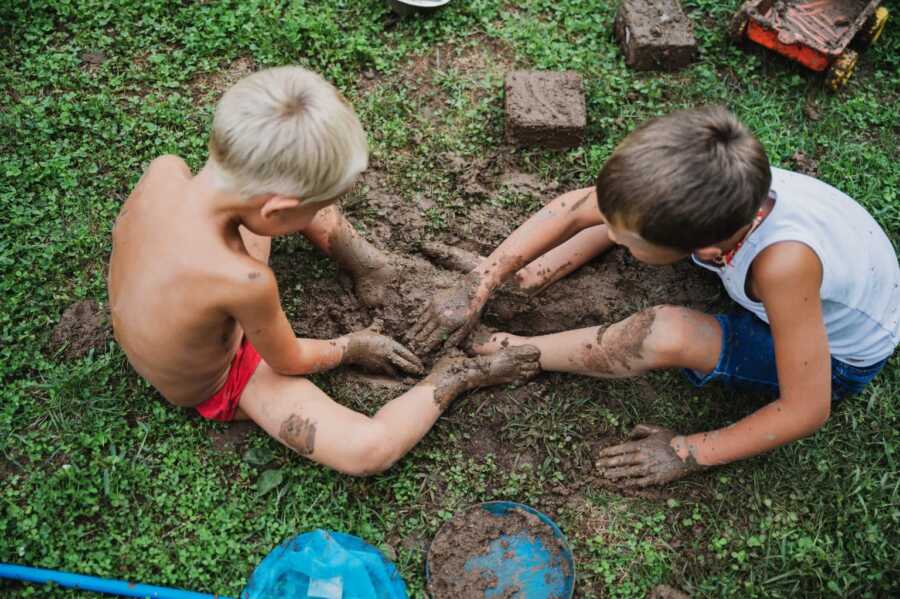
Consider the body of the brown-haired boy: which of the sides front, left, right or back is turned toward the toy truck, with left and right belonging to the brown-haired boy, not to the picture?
right

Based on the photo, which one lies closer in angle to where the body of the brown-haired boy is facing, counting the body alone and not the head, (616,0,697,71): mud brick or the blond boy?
the blond boy

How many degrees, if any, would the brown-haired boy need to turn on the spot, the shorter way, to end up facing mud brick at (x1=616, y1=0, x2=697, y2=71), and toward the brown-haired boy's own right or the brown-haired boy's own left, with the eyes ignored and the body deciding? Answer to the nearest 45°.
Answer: approximately 90° to the brown-haired boy's own right

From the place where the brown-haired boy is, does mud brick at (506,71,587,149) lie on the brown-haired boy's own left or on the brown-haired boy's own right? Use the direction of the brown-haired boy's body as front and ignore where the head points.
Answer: on the brown-haired boy's own right

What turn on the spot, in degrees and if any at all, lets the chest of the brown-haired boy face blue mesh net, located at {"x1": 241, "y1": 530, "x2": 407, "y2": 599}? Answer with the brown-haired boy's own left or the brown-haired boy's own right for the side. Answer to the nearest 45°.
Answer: approximately 45° to the brown-haired boy's own left

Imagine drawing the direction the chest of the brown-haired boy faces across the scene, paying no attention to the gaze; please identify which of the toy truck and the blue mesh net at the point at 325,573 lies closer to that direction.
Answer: the blue mesh net

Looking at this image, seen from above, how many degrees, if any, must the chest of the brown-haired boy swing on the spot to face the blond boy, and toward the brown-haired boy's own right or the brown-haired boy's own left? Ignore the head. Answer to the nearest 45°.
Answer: approximately 45° to the brown-haired boy's own left

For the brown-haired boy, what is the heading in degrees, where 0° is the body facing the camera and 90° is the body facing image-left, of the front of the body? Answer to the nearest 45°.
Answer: approximately 90°

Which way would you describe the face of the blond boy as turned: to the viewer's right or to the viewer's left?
to the viewer's right
